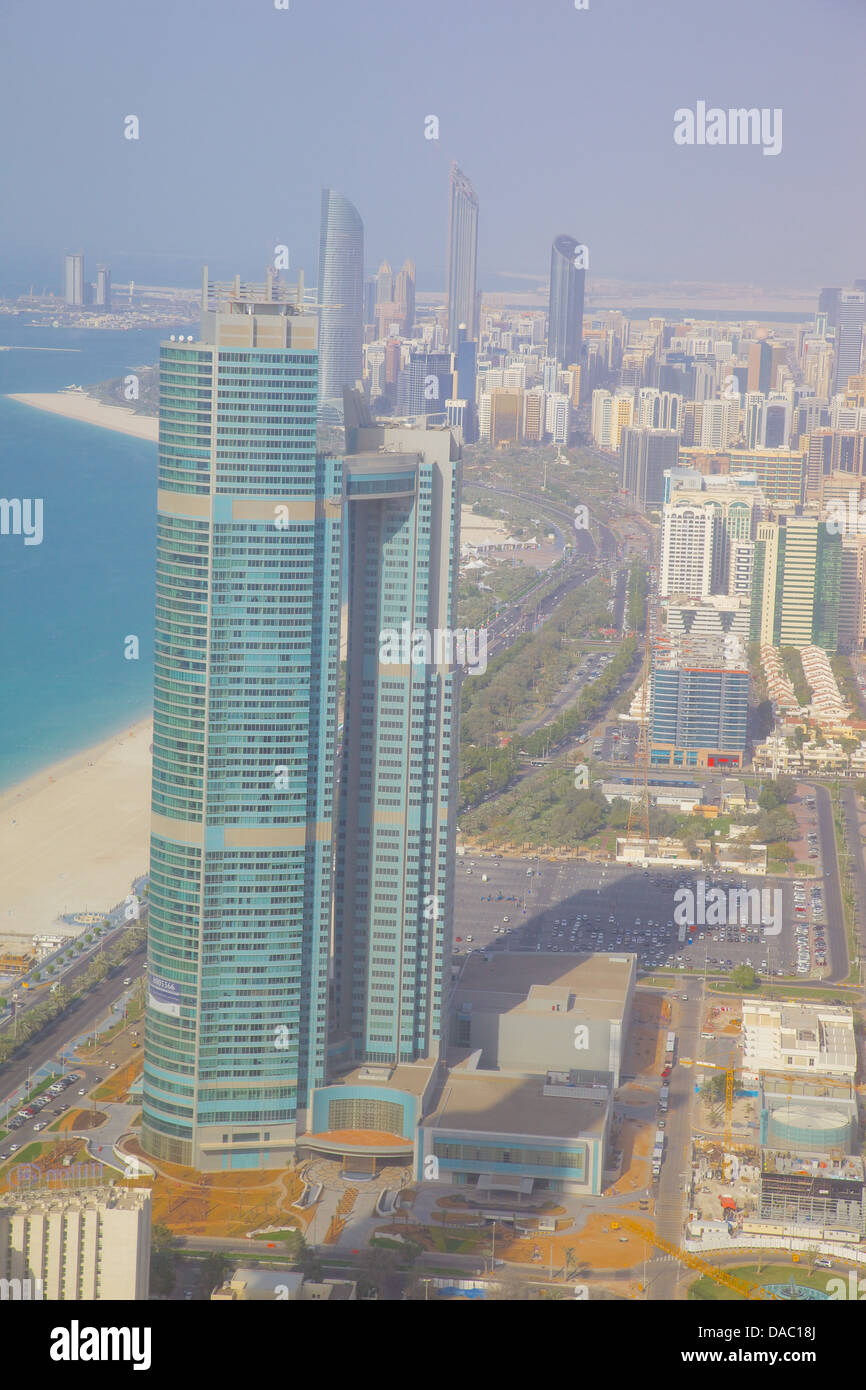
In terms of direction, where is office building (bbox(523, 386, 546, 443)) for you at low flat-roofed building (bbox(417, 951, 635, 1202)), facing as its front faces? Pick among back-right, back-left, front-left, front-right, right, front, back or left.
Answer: back

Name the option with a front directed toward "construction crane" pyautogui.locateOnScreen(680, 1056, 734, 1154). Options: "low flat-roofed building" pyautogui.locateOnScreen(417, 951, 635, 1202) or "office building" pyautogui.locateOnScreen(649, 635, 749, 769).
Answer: "office building" pyautogui.locateOnScreen(649, 635, 749, 769)

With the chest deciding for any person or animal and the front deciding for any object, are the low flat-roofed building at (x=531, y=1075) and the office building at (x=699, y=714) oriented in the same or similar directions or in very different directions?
same or similar directions

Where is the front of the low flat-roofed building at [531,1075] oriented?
toward the camera

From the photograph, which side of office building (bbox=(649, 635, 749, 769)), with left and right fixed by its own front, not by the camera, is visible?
front

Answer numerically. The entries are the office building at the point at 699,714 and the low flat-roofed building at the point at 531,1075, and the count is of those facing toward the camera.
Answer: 2

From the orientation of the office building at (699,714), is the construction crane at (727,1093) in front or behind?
in front

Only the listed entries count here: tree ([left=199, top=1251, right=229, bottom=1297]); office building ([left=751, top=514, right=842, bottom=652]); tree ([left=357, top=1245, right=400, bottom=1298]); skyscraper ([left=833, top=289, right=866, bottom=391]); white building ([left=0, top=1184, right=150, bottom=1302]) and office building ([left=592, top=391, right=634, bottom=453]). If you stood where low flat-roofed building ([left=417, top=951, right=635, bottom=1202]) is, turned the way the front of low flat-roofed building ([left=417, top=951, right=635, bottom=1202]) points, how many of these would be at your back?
3

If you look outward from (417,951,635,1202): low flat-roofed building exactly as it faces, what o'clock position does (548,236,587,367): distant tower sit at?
The distant tower is roughly at 6 o'clock from the low flat-roofed building.

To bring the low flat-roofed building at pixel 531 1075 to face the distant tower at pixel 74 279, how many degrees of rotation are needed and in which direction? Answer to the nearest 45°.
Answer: approximately 180°

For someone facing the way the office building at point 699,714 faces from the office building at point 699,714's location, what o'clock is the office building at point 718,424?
the office building at point 718,424 is roughly at 6 o'clock from the office building at point 699,714.

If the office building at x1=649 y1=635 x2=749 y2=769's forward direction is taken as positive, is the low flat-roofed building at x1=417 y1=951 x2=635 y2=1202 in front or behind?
in front

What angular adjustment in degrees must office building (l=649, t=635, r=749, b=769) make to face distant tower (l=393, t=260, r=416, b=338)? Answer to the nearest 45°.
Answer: approximately 180°

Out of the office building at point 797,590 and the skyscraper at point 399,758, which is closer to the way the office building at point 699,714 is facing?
the skyscraper

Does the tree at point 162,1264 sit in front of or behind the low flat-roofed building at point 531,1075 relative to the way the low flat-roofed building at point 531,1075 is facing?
in front

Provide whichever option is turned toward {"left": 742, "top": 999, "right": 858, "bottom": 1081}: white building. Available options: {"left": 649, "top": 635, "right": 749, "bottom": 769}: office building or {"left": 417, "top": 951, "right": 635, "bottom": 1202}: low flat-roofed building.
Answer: {"left": 649, "top": 635, "right": 749, "bottom": 769}: office building

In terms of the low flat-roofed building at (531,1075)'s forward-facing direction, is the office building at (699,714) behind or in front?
behind

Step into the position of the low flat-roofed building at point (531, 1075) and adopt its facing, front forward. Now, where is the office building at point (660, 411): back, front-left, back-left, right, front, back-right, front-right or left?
back

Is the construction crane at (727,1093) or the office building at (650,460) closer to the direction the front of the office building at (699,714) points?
the construction crane

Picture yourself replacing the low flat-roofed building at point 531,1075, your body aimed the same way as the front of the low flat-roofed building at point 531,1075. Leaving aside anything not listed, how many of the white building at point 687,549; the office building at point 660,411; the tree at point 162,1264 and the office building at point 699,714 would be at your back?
3
